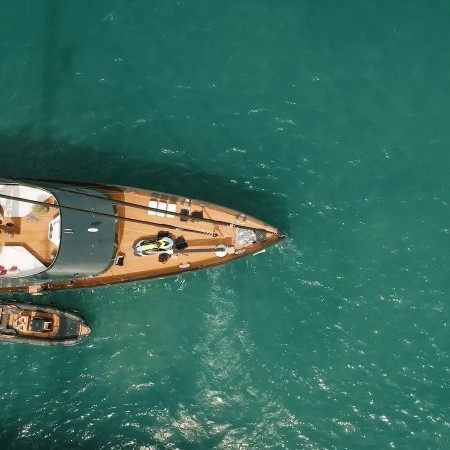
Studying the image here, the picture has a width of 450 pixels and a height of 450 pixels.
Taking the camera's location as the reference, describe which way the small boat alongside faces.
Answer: facing to the right of the viewer

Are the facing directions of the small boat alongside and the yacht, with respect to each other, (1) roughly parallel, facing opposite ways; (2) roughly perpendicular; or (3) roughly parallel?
roughly parallel

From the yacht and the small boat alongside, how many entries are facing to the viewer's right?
2

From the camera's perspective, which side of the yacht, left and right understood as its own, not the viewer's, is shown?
right
